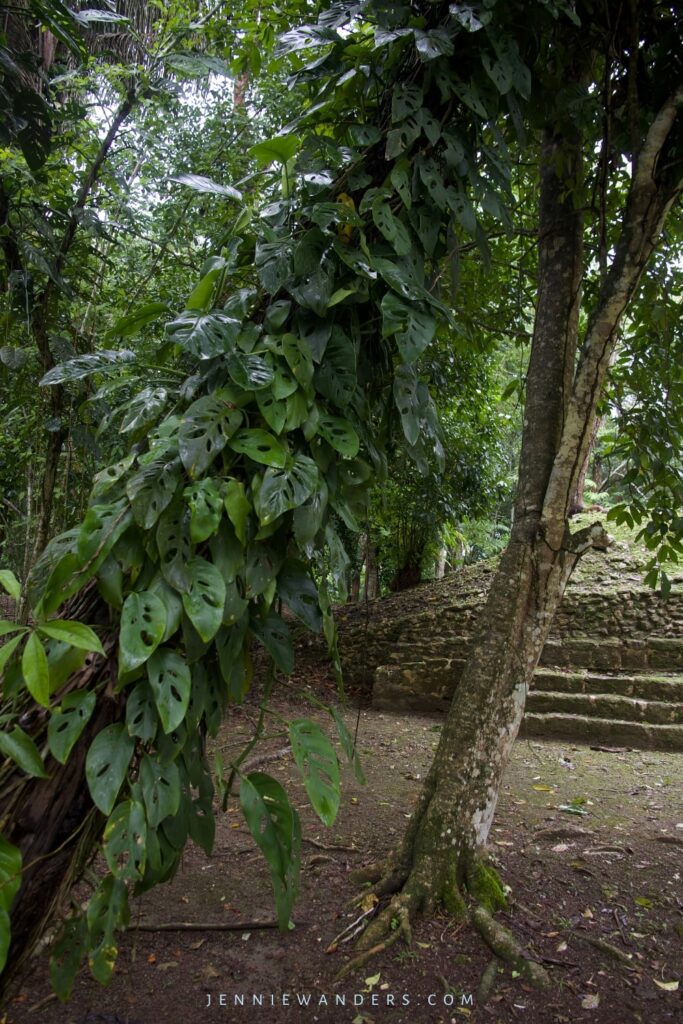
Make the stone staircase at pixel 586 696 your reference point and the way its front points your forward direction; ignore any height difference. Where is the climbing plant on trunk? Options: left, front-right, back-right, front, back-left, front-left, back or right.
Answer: front

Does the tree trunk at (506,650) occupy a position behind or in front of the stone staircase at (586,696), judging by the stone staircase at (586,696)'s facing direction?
in front

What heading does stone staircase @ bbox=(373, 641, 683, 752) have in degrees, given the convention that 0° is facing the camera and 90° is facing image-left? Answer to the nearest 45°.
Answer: approximately 0°
